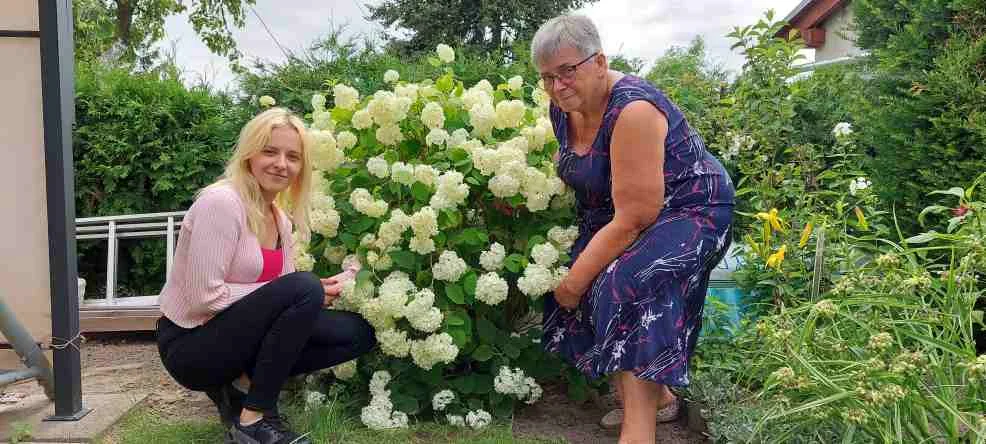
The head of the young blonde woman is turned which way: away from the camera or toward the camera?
toward the camera

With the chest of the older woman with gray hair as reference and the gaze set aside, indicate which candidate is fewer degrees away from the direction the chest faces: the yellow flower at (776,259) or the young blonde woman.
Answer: the young blonde woman

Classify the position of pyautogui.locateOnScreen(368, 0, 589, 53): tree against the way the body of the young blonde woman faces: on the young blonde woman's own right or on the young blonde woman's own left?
on the young blonde woman's own left

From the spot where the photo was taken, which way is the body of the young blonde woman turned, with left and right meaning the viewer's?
facing the viewer and to the right of the viewer

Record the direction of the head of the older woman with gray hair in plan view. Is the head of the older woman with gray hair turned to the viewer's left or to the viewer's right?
to the viewer's left

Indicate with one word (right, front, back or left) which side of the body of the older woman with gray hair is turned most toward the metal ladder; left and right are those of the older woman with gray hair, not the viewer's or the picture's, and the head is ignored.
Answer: right

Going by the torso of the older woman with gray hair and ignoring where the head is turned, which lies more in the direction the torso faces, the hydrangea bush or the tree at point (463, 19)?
the hydrangea bush

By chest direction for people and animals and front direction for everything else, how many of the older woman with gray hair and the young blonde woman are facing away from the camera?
0

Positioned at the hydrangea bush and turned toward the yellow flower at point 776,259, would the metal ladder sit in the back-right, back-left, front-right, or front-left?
back-left

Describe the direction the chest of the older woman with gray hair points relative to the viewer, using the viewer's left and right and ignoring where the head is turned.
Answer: facing the viewer and to the left of the viewer
